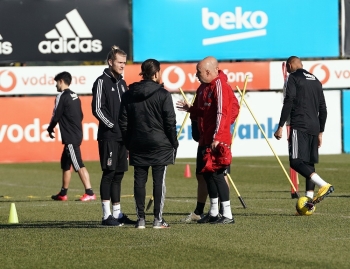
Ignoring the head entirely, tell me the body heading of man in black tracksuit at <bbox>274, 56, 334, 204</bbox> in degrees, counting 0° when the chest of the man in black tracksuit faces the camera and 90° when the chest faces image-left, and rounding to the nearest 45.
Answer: approximately 135°

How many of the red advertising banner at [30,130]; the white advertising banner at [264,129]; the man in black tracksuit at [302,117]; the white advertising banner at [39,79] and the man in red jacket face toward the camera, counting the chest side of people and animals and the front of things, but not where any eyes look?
3

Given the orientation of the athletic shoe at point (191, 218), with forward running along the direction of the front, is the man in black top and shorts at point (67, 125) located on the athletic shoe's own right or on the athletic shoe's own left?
on the athletic shoe's own right

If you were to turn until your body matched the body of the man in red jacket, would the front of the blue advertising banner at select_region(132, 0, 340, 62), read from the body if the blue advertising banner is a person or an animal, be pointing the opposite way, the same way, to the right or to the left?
to the left

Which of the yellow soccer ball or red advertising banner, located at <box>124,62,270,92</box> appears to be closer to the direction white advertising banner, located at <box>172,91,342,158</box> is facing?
the yellow soccer ball

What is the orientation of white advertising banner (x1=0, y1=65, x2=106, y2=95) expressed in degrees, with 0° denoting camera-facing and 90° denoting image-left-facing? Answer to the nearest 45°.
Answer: approximately 0°

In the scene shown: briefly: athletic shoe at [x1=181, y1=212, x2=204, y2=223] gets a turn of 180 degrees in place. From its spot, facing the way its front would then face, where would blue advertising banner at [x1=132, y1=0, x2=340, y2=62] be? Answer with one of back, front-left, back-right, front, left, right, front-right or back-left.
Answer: front-left

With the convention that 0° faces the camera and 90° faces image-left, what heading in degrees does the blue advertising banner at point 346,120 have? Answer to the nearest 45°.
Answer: approximately 0°

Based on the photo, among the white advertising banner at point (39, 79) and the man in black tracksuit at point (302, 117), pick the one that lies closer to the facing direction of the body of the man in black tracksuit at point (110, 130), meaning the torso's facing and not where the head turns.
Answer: the man in black tracksuit

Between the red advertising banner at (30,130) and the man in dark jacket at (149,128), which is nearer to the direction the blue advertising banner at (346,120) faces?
the man in dark jacket

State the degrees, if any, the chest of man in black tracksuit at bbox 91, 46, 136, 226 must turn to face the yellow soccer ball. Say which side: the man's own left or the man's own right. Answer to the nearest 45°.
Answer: approximately 45° to the man's own left

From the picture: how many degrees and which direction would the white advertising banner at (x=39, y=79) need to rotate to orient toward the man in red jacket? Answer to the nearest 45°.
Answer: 0° — it already faces them

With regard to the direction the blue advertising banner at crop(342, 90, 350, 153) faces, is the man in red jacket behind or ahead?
ahead

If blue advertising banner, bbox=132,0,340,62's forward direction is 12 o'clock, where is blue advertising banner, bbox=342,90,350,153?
blue advertising banner, bbox=342,90,350,153 is roughly at 9 o'clock from blue advertising banner, bbox=132,0,340,62.
